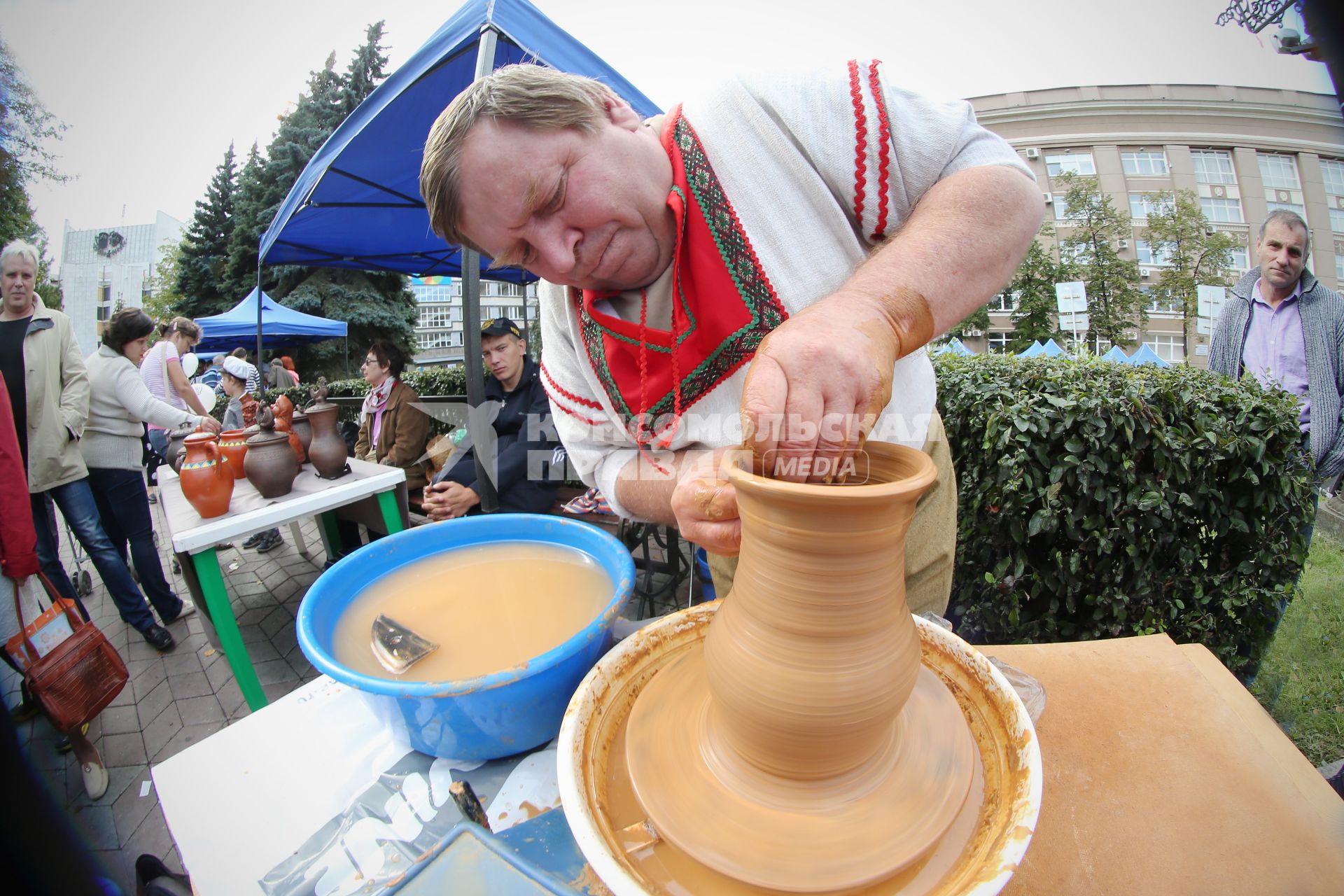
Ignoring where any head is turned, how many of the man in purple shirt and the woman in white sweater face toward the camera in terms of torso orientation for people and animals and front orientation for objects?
1

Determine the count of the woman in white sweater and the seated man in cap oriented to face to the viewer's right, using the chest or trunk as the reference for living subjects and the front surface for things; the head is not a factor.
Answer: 1

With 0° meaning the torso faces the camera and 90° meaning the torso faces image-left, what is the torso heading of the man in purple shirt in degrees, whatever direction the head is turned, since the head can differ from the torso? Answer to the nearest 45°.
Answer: approximately 0°

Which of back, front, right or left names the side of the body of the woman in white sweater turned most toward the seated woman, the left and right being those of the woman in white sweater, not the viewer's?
front

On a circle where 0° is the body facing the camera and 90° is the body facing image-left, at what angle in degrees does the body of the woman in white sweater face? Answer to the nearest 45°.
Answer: approximately 270°

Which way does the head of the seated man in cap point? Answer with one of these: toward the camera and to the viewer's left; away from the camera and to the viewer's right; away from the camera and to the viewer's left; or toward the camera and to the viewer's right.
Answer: toward the camera and to the viewer's left

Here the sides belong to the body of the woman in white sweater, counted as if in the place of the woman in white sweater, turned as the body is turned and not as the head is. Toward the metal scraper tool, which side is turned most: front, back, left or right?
right

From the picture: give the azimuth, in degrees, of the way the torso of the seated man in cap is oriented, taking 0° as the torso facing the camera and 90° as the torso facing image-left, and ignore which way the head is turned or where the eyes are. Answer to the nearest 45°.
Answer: approximately 45°

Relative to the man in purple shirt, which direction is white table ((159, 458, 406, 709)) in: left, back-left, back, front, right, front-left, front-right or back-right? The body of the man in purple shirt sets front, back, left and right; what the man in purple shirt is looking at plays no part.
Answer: front-right
